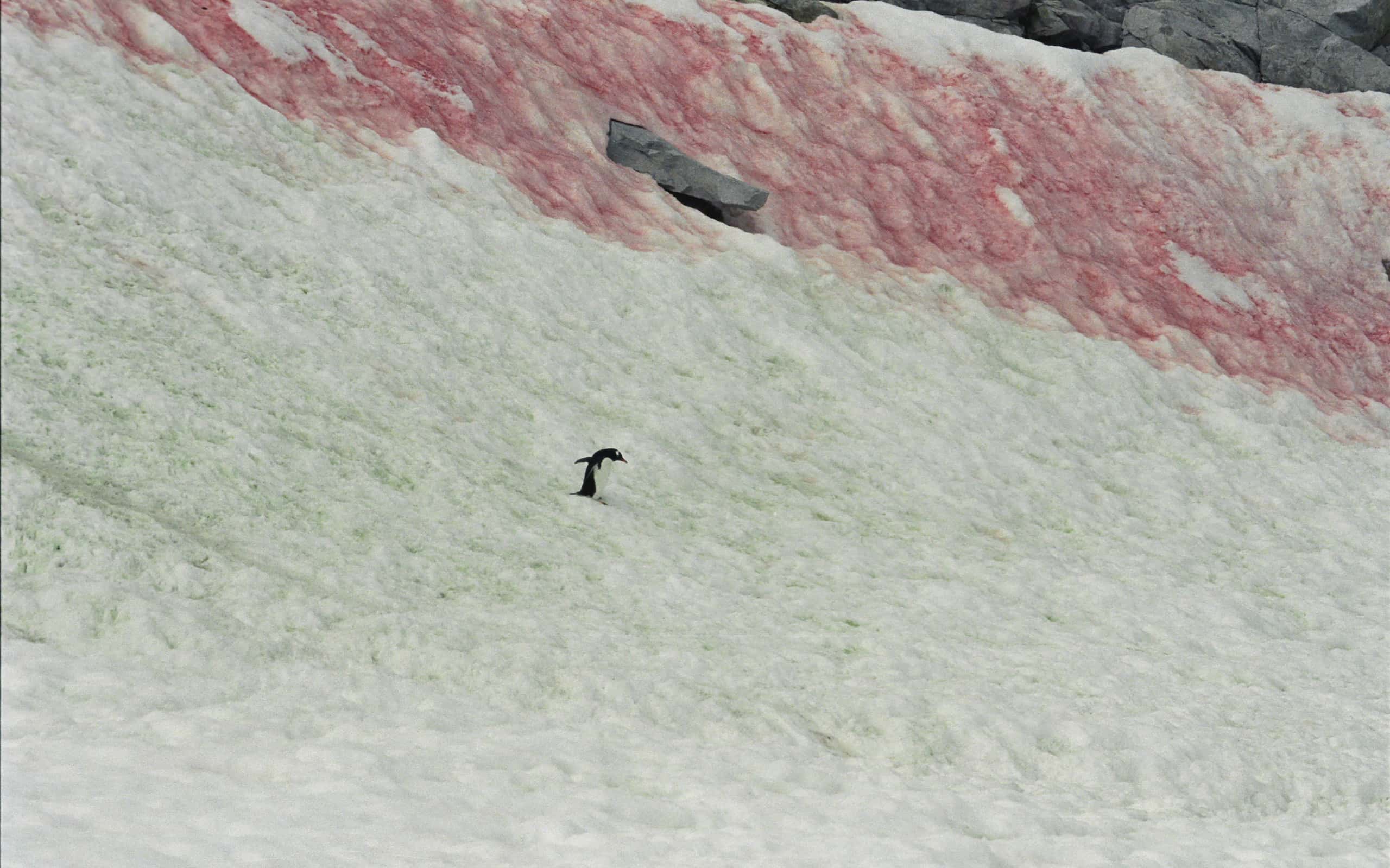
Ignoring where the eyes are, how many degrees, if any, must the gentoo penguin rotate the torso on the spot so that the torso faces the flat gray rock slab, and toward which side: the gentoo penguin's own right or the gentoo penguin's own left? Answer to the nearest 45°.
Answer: approximately 90° to the gentoo penguin's own left

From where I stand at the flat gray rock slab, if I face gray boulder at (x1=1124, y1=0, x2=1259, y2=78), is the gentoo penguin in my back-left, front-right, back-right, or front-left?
back-right

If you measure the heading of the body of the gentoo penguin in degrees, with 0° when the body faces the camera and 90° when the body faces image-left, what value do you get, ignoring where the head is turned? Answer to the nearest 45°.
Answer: approximately 270°
